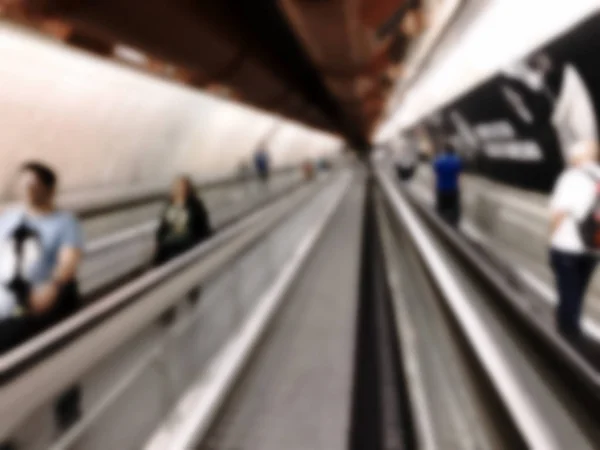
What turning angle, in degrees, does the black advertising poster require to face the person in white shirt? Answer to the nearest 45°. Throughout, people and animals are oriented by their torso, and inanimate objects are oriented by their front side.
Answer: approximately 45° to its left

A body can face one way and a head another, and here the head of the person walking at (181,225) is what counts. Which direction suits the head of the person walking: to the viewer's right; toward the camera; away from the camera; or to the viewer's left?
toward the camera

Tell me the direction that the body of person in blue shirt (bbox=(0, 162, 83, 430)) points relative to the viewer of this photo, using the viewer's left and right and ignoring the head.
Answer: facing the viewer and to the left of the viewer

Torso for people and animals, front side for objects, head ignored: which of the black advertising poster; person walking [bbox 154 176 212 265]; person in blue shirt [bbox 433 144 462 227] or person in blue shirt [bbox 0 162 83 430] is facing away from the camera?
person in blue shirt [bbox 433 144 462 227]

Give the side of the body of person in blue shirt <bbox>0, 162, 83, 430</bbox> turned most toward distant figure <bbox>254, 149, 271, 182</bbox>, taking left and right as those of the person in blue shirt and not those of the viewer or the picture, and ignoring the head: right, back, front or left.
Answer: back

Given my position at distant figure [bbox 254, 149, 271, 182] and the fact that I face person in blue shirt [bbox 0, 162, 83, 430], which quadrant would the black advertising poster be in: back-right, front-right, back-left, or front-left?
front-left

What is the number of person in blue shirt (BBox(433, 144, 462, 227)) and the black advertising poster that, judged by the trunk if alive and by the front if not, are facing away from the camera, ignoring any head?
1

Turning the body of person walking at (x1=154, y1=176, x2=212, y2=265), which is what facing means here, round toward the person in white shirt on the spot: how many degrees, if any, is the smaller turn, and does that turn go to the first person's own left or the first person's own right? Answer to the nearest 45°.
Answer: approximately 45° to the first person's own left

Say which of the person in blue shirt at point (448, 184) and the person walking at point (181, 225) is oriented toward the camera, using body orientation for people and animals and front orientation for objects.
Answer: the person walking

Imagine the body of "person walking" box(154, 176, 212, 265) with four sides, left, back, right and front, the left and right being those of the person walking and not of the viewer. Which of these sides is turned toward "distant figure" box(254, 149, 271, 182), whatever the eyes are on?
back

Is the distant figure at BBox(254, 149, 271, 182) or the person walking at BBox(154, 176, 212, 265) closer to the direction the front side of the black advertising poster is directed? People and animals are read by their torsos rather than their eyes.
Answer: the person walking

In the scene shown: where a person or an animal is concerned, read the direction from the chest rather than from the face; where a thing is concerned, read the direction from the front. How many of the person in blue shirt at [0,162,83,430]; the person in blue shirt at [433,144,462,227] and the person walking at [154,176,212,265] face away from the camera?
1

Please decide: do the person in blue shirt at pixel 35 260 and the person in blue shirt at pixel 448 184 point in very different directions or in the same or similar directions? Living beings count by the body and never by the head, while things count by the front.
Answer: very different directions

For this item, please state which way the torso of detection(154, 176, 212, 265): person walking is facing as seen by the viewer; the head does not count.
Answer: toward the camera

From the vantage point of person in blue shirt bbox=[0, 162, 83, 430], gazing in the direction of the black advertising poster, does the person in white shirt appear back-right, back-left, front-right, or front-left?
front-right

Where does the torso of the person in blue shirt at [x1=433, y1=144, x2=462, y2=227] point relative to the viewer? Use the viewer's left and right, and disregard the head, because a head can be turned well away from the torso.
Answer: facing away from the viewer
